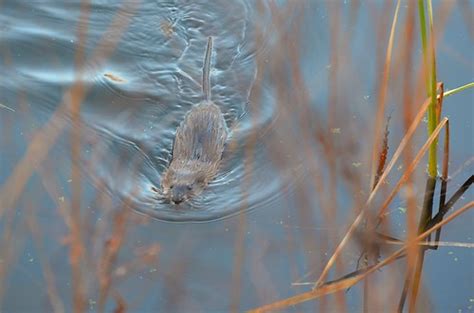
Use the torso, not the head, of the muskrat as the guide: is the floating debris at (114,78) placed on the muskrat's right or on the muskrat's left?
on the muskrat's right

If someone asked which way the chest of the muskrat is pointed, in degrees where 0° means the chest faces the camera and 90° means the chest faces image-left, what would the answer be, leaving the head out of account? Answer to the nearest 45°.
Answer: approximately 0°
